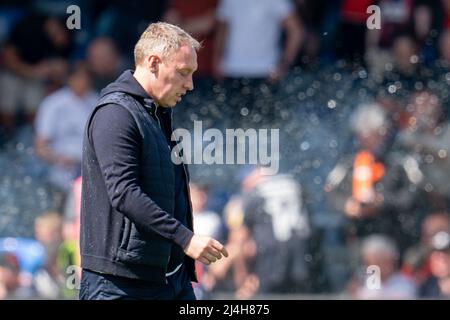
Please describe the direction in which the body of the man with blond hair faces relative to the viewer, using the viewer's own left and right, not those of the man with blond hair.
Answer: facing to the right of the viewer

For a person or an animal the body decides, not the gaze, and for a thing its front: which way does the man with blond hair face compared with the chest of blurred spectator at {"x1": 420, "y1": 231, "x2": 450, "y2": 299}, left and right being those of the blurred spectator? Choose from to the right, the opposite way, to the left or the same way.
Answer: to the left

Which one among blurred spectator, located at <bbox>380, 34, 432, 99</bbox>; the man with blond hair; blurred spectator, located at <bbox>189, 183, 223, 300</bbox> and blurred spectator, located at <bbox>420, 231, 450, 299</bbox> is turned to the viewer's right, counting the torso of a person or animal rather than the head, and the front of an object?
the man with blond hair

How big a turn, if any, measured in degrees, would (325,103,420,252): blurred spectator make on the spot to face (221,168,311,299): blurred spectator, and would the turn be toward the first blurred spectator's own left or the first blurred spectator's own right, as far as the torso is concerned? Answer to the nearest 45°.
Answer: approximately 90° to the first blurred spectator's own right

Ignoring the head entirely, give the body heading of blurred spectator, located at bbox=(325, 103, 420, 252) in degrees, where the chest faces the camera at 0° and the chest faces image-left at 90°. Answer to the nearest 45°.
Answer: approximately 0°

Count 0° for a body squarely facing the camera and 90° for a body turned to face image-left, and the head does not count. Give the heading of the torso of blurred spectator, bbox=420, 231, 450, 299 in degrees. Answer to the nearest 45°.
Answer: approximately 0°

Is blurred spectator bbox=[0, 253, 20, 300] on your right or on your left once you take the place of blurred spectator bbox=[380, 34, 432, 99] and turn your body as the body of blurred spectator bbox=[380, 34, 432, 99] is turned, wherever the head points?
on your right

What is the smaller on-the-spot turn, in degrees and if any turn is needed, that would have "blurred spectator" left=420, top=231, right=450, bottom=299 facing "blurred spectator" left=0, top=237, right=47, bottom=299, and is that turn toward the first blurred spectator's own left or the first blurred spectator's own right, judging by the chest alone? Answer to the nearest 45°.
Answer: approximately 90° to the first blurred spectator's own right
